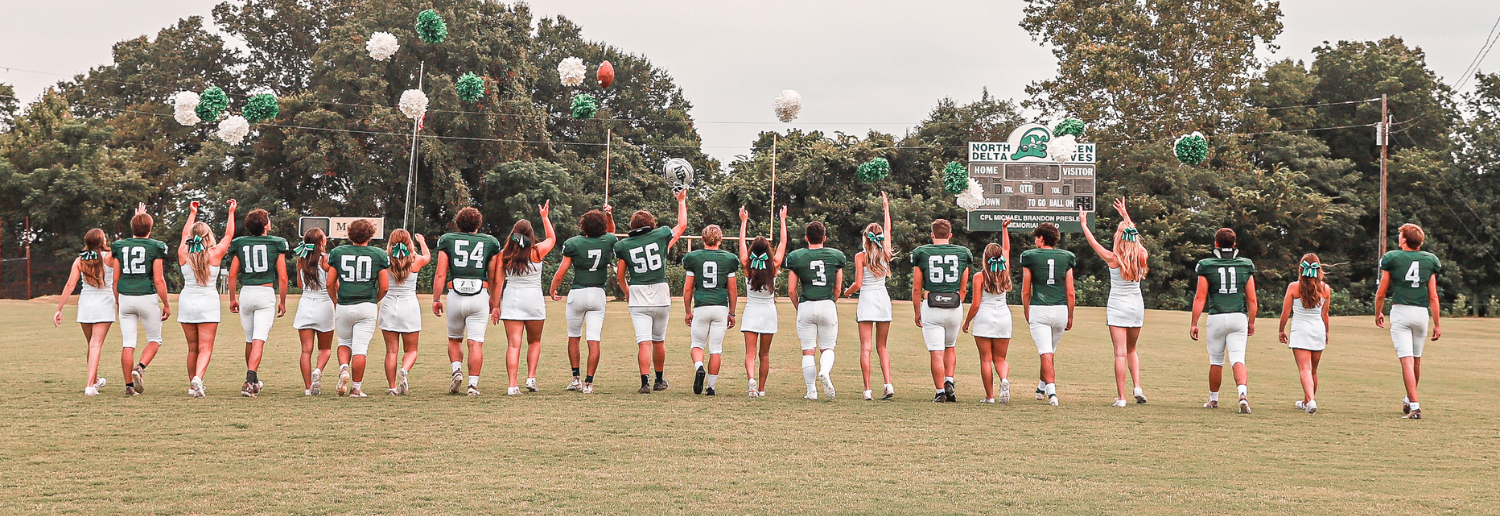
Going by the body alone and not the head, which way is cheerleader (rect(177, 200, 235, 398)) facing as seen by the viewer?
away from the camera

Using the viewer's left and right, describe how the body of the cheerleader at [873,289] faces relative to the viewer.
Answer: facing away from the viewer

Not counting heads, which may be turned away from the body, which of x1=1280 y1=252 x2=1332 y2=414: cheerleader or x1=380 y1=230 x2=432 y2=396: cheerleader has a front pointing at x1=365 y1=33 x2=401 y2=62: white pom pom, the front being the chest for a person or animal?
x1=380 y1=230 x2=432 y2=396: cheerleader

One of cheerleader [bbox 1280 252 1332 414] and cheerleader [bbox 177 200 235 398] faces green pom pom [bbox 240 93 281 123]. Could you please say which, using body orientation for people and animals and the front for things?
cheerleader [bbox 177 200 235 398]

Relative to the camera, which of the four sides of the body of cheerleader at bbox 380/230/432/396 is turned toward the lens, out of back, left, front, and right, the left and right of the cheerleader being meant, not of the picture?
back

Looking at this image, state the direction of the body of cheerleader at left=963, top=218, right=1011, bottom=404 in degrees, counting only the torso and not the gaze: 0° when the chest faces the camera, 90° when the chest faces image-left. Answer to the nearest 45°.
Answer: approximately 180°

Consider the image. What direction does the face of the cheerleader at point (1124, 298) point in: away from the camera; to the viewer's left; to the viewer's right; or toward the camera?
away from the camera

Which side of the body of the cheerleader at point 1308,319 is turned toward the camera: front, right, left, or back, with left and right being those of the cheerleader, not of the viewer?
back

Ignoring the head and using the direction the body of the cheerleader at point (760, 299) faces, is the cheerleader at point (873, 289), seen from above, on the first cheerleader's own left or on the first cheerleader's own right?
on the first cheerleader's own right

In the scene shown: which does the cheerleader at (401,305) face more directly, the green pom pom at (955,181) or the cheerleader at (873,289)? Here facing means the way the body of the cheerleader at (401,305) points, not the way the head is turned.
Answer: the green pom pom

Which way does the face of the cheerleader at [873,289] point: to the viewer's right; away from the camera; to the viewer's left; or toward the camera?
away from the camera

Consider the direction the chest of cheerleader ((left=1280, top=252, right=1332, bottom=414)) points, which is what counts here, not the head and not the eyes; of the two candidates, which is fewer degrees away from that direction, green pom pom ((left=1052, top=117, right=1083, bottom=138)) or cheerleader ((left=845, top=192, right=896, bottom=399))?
the green pom pom

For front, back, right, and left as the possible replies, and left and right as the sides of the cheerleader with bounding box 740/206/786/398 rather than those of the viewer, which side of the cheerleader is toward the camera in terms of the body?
back
